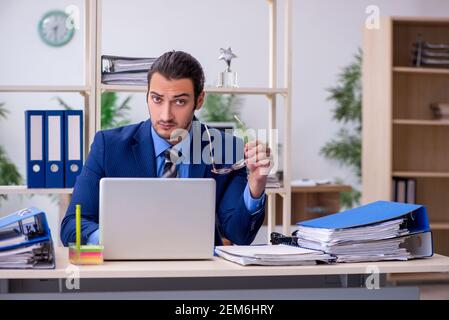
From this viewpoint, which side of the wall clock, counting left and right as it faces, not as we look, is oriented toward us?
front

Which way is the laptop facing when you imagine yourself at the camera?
facing away from the viewer

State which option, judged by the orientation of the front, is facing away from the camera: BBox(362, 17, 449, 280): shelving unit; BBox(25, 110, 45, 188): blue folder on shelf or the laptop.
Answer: the laptop

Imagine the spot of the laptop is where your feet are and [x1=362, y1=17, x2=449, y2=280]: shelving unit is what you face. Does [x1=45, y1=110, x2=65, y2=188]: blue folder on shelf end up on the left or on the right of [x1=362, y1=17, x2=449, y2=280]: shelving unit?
left

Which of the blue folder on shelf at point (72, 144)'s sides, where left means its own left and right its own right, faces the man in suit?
front

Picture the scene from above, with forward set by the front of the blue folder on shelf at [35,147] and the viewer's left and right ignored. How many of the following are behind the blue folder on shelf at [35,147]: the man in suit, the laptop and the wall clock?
1

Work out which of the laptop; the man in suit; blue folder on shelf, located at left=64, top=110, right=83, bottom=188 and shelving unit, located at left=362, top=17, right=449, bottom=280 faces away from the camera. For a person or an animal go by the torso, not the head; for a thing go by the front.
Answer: the laptop

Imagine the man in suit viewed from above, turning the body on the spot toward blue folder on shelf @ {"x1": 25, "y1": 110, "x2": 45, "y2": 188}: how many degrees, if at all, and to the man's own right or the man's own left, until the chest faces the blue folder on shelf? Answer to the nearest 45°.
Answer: approximately 135° to the man's own right

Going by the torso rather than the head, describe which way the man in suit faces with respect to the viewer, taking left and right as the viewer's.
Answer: facing the viewer
